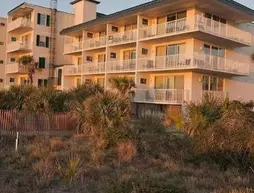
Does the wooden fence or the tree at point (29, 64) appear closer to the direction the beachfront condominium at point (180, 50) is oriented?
the wooden fence

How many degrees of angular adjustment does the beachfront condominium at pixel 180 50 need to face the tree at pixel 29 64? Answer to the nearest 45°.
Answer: approximately 90° to its right

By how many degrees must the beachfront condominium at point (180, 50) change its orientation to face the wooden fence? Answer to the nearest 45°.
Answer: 0° — it already faces it

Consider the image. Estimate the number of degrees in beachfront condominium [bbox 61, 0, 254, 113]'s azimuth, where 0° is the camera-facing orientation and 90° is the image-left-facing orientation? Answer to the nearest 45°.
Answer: approximately 45°
